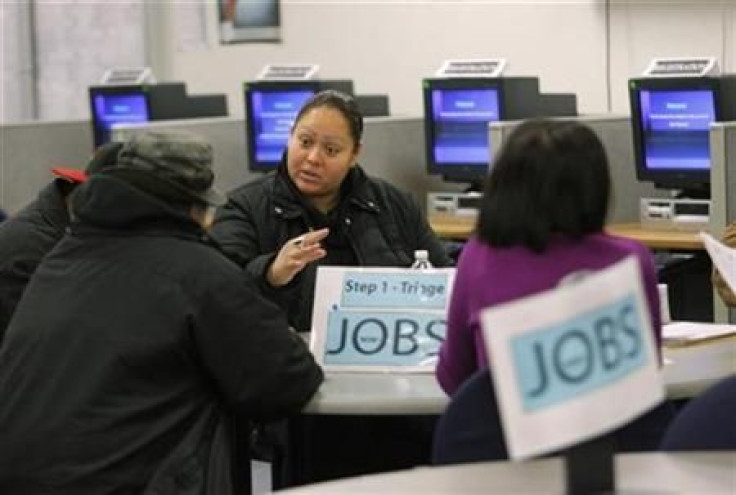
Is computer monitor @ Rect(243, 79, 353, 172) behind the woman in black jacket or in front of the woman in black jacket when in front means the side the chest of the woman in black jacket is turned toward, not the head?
behind

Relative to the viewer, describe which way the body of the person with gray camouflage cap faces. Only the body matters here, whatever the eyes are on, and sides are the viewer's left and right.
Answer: facing away from the viewer and to the right of the viewer

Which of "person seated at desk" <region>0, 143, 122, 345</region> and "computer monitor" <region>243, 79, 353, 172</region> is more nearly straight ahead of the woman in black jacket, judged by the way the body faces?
the person seated at desk

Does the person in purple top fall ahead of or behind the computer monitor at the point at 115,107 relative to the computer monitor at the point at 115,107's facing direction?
ahead

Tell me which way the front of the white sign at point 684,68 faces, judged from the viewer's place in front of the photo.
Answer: facing the viewer

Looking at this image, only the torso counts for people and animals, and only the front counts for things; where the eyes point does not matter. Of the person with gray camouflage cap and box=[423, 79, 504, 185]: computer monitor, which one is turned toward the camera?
the computer monitor

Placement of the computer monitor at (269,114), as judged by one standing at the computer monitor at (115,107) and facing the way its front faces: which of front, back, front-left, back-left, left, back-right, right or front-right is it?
front-left

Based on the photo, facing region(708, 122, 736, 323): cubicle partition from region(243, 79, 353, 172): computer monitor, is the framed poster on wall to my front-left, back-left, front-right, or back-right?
back-left

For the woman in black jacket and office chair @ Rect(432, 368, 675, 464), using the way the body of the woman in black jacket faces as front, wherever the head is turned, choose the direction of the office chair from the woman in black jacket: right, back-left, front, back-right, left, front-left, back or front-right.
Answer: front

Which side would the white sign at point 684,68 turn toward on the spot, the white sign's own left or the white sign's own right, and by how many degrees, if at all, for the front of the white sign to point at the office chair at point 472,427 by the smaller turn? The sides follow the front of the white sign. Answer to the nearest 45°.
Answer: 0° — it already faces it

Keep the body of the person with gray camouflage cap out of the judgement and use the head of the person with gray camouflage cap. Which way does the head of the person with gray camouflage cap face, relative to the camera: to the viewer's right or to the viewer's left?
to the viewer's right

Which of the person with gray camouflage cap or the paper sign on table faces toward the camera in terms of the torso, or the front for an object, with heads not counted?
the paper sign on table

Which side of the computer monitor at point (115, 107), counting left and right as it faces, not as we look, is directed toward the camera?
front

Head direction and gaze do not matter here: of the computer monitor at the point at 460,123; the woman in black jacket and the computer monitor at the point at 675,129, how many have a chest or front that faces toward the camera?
3

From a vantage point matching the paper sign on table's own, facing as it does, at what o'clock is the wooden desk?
The wooden desk is roughly at 7 o'clock from the paper sign on table.

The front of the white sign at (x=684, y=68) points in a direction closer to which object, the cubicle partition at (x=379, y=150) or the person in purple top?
the person in purple top

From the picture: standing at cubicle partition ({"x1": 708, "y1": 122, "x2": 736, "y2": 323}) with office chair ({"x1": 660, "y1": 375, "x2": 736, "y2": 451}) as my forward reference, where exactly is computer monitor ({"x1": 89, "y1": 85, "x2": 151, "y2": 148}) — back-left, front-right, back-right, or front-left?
back-right

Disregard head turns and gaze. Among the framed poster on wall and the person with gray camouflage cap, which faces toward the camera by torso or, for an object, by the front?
the framed poster on wall

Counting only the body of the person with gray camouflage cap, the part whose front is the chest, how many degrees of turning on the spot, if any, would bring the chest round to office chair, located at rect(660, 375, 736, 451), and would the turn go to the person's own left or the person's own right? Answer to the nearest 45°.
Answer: approximately 90° to the person's own right
